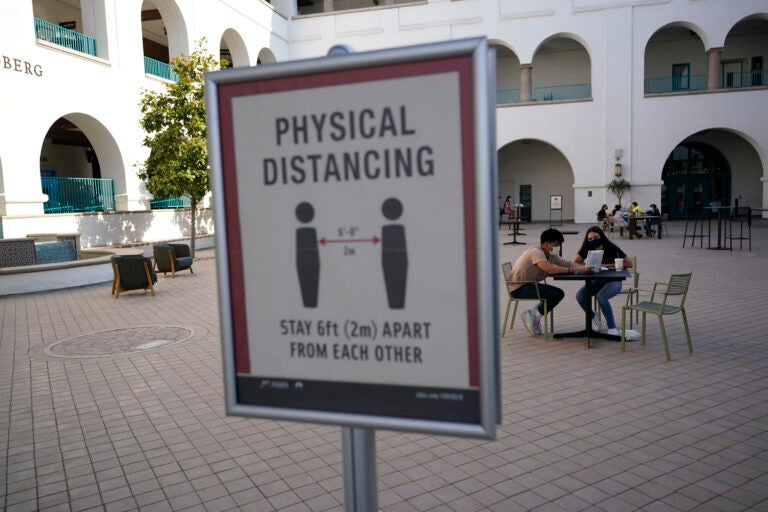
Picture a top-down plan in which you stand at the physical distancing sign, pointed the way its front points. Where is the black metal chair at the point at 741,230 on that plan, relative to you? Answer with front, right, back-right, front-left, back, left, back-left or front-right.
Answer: back-left

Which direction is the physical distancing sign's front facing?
toward the camera

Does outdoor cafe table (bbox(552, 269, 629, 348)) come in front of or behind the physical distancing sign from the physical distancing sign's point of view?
behind

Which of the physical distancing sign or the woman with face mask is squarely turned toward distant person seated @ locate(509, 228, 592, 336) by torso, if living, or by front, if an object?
the woman with face mask

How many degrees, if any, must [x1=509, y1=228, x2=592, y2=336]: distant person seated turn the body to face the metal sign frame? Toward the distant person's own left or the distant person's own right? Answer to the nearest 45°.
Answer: approximately 90° to the distant person's own right

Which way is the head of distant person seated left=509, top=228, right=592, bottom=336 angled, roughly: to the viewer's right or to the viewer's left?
to the viewer's right

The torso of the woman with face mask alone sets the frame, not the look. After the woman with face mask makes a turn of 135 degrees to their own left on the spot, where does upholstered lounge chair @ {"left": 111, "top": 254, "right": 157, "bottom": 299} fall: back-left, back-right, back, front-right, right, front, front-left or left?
back

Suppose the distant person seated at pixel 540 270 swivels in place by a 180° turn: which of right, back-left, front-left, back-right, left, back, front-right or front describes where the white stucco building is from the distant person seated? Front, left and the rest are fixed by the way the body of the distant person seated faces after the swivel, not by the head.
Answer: right

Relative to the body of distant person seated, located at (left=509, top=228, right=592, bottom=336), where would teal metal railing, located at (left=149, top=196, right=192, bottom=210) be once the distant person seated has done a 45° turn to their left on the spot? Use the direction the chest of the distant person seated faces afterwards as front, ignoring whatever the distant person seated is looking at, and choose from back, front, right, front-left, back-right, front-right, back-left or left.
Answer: left

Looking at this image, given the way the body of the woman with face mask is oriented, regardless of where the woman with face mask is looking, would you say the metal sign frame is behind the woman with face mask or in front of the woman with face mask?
in front

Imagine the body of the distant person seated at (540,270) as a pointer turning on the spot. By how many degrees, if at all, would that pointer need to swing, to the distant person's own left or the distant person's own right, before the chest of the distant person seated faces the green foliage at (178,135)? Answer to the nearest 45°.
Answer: approximately 135° to the distant person's own left

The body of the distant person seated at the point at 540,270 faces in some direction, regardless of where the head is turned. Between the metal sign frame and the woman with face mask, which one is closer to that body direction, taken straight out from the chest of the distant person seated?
the woman with face mask

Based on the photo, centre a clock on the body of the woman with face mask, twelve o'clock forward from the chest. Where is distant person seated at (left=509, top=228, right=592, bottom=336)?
The distant person seated is roughly at 12 o'clock from the woman with face mask.

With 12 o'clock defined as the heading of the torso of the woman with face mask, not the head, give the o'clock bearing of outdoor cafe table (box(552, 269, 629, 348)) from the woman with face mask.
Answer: The outdoor cafe table is roughly at 11 o'clock from the woman with face mask.

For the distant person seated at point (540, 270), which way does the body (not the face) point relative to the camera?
to the viewer's right
